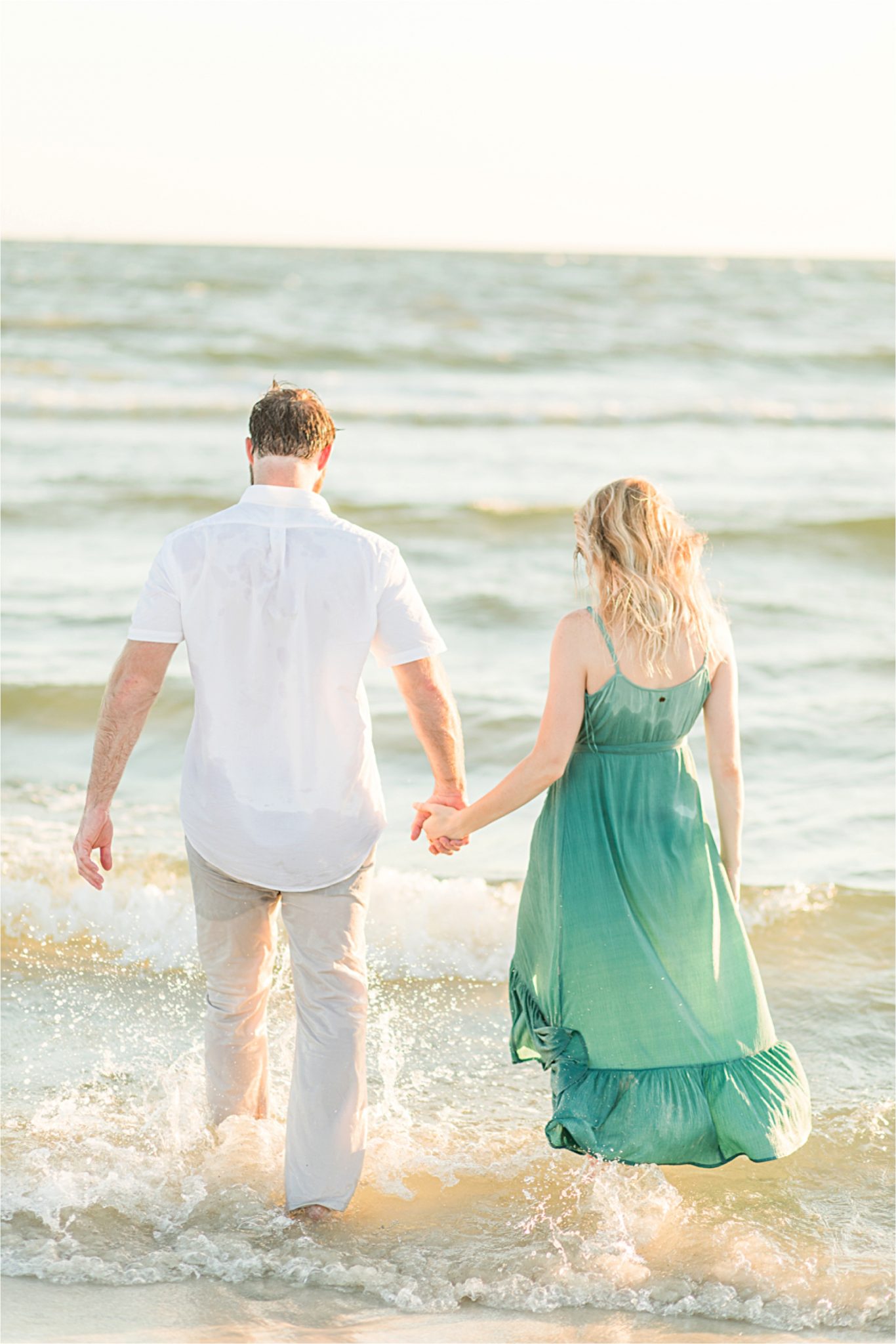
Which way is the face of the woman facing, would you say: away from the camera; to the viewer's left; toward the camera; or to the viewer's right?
away from the camera

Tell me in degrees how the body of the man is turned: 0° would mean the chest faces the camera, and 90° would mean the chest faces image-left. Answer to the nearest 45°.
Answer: approximately 180°

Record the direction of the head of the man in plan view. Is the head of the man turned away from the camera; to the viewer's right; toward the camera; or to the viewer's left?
away from the camera
